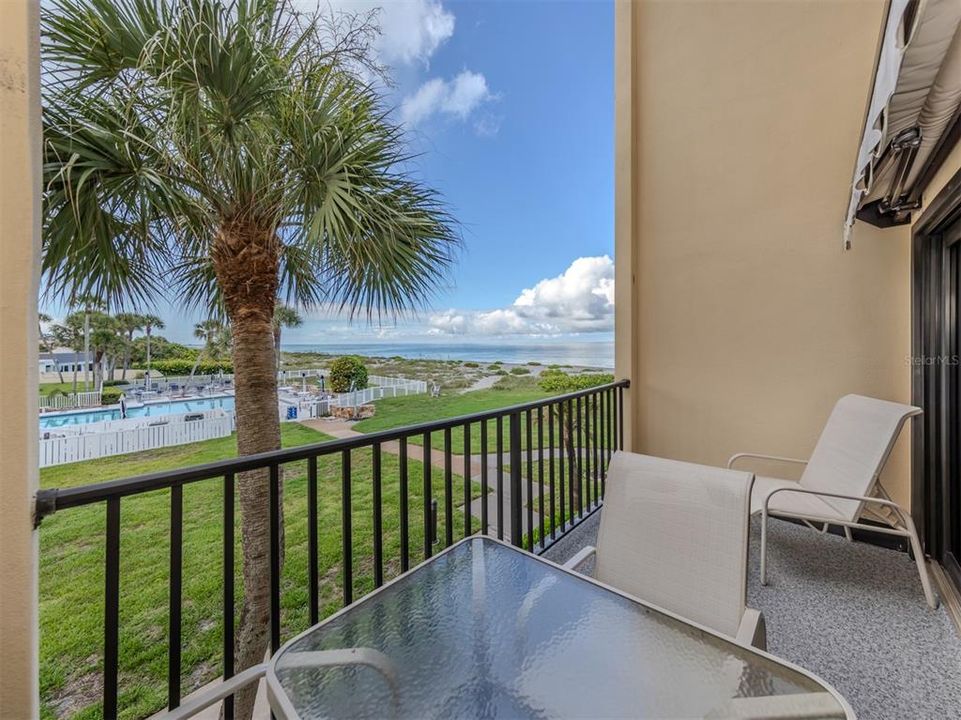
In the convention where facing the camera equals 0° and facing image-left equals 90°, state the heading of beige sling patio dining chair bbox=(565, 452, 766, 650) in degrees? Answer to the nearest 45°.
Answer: approximately 45°

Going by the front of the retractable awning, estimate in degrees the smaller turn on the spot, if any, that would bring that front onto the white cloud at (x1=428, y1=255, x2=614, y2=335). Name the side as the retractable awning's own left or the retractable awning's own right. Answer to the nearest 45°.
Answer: approximately 45° to the retractable awning's own right

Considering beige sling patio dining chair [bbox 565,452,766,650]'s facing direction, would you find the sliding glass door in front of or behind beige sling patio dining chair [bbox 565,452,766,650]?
behind

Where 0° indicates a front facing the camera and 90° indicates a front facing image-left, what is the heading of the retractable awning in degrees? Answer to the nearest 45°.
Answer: approximately 90°

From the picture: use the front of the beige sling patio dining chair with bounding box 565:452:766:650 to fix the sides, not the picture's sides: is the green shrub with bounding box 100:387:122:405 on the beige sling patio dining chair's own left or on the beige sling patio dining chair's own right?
on the beige sling patio dining chair's own right

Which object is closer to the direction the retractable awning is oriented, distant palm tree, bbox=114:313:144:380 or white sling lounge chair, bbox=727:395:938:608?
the distant palm tree
